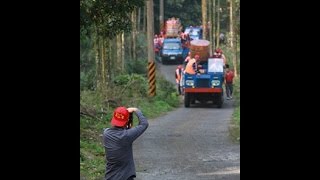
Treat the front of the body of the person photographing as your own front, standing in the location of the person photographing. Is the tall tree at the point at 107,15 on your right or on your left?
on your left

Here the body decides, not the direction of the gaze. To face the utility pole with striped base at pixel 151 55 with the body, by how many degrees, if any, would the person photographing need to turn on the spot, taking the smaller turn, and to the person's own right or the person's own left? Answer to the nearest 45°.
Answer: approximately 45° to the person's own left

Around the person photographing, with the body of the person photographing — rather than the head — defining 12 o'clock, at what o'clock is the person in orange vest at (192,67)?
The person in orange vest is roughly at 11 o'clock from the person photographing.

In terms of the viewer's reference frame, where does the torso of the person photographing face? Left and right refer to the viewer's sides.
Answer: facing away from the viewer and to the right of the viewer

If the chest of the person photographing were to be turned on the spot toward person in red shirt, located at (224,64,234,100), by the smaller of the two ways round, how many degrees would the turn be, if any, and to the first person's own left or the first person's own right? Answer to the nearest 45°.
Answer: approximately 45° to the first person's own left
